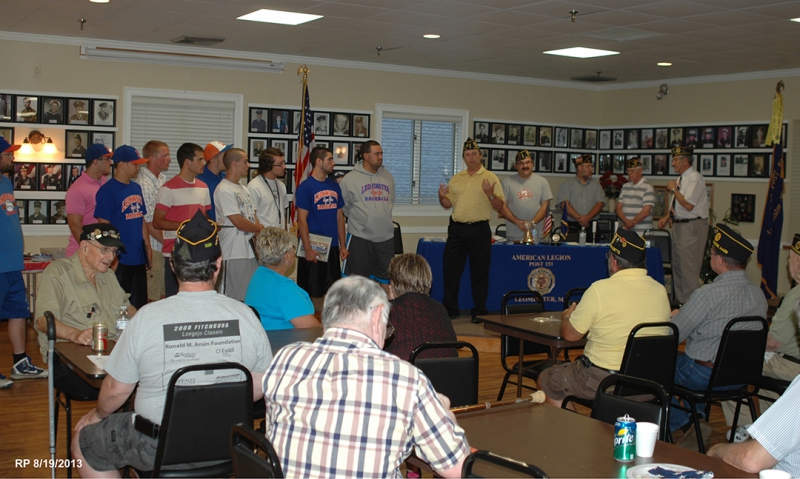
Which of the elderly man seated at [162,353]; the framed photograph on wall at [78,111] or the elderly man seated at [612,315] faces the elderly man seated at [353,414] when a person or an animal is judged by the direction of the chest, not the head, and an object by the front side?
the framed photograph on wall

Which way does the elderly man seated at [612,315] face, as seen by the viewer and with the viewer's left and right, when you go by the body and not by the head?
facing away from the viewer and to the left of the viewer

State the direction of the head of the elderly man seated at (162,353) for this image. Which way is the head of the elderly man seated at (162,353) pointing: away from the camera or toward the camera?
away from the camera

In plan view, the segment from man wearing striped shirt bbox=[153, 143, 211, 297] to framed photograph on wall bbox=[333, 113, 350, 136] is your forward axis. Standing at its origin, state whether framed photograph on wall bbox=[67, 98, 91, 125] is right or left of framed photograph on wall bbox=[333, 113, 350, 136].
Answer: left

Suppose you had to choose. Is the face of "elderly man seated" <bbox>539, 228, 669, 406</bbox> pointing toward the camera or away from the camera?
away from the camera

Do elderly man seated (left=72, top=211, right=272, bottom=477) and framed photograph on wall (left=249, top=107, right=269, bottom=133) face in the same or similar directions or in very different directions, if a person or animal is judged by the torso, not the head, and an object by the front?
very different directions

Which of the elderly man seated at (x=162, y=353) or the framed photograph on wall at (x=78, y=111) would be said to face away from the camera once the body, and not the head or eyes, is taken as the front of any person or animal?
the elderly man seated

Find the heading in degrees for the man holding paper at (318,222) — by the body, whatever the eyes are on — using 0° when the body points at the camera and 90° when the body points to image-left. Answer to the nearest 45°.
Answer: approximately 315°
